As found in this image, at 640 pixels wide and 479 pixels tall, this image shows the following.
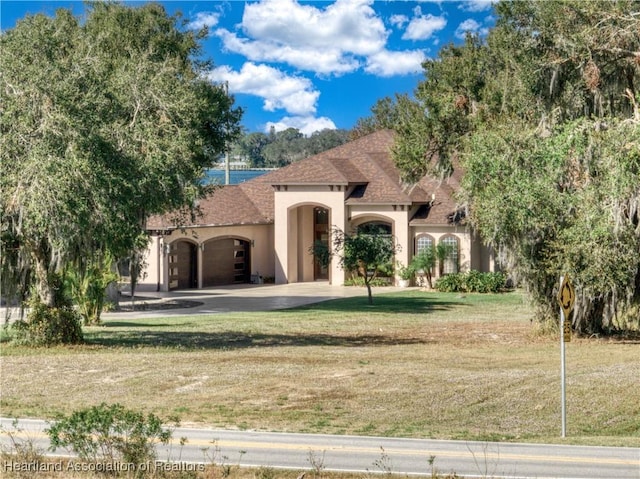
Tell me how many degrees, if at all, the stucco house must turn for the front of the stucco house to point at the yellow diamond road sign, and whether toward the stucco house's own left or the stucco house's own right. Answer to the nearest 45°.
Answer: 0° — it already faces it

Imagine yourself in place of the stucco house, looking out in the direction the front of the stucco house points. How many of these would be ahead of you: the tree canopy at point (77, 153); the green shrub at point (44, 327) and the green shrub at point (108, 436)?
3

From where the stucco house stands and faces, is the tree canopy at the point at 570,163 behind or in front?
in front

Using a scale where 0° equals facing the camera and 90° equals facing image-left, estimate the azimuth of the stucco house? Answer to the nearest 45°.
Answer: approximately 0°

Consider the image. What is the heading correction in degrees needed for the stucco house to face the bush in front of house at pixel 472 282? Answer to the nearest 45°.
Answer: approximately 45° to its left

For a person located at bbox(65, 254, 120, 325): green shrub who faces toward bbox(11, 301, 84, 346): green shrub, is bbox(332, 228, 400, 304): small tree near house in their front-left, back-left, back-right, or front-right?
back-left

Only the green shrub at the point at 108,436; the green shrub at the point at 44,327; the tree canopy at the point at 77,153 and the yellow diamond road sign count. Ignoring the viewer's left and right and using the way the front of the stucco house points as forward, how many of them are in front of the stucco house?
4

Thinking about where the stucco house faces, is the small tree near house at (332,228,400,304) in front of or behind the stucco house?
in front

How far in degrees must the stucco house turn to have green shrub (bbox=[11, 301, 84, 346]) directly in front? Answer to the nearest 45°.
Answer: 0° — it already faces it

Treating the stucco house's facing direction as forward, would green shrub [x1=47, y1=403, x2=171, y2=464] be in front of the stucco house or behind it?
in front

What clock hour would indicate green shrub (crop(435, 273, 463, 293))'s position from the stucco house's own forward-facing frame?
The green shrub is roughly at 10 o'clock from the stucco house.
